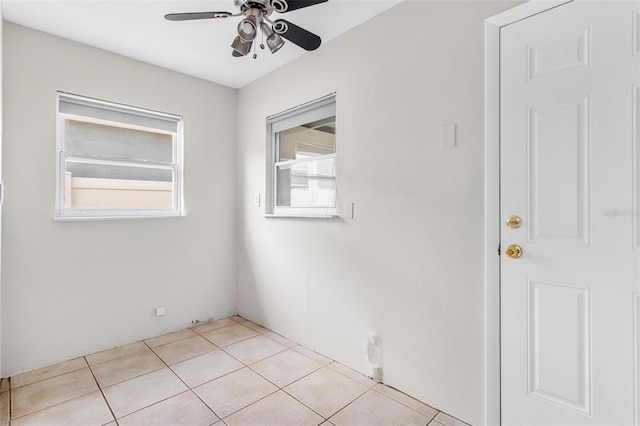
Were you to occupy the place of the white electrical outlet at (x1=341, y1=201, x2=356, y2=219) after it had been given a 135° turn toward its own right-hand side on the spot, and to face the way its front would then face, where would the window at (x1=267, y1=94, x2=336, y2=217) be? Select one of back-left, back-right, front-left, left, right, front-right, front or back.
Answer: front-left

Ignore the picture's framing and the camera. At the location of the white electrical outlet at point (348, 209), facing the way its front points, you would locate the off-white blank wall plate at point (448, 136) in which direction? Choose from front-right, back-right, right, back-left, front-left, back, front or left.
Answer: left

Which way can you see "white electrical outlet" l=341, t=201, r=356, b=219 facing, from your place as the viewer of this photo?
facing the viewer and to the left of the viewer

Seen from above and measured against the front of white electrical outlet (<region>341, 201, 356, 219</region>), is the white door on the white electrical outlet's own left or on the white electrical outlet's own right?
on the white electrical outlet's own left

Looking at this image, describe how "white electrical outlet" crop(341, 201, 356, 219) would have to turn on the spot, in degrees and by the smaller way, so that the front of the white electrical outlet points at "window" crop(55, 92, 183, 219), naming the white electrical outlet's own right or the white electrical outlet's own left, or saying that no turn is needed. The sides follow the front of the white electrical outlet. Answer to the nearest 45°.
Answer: approximately 45° to the white electrical outlet's own right

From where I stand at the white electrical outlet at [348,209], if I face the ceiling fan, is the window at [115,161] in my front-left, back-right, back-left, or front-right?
front-right

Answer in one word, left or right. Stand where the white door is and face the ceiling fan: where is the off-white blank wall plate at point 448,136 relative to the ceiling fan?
right

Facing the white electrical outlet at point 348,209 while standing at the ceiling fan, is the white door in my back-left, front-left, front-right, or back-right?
front-right
